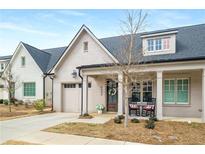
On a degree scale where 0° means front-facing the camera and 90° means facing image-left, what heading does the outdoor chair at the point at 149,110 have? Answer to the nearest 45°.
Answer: approximately 45°

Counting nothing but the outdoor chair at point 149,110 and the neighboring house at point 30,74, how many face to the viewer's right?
0

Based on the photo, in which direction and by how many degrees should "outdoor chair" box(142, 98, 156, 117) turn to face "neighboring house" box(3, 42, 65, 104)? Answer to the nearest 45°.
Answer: approximately 90° to its right

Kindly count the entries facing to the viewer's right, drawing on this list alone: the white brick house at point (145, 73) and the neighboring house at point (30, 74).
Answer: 0

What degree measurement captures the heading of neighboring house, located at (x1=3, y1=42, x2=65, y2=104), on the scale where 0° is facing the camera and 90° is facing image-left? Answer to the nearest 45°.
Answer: approximately 45°

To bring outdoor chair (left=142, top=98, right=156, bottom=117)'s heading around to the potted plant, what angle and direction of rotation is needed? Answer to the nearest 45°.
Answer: approximately 90° to its right
